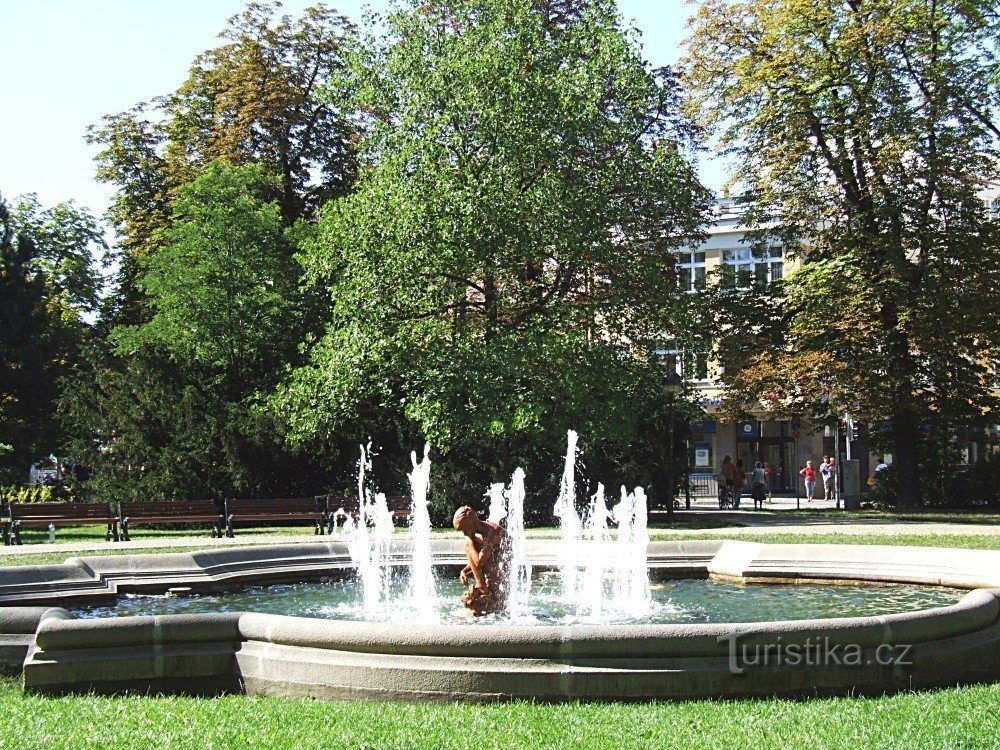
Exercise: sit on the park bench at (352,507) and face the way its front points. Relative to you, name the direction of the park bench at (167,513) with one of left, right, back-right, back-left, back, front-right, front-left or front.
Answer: right

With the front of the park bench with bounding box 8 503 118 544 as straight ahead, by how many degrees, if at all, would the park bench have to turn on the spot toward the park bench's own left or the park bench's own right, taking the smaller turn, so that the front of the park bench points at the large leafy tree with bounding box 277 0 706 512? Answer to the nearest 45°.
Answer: approximately 90° to the park bench's own left

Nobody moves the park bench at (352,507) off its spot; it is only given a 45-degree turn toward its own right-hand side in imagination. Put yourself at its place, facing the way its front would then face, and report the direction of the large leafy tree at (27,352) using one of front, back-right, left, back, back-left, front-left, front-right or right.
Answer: right

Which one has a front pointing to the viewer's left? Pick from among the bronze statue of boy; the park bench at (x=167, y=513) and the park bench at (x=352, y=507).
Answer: the bronze statue of boy

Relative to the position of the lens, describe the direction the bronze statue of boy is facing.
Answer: facing to the left of the viewer

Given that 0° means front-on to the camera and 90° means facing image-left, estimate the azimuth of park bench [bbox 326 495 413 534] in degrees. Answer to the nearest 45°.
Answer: approximately 0°

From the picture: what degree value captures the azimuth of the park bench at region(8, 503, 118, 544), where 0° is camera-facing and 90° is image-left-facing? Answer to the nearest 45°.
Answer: approximately 0°

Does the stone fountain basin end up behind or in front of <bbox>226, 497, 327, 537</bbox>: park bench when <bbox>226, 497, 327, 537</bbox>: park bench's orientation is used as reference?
in front

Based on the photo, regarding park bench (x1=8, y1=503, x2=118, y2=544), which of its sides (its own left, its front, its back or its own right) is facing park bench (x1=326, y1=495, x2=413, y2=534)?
left

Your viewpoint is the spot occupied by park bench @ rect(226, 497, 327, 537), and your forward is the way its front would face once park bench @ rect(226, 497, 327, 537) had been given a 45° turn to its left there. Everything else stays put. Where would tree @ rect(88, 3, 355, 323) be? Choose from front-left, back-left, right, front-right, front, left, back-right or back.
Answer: back-left

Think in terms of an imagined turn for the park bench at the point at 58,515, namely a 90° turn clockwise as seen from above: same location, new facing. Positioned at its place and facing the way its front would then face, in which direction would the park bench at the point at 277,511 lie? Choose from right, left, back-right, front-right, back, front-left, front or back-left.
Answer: back

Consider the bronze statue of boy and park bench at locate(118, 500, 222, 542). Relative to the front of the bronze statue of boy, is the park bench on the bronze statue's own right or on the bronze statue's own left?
on the bronze statue's own right
